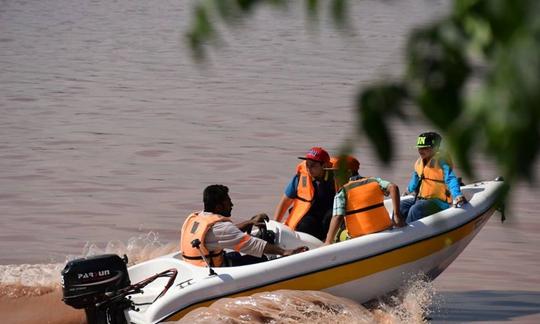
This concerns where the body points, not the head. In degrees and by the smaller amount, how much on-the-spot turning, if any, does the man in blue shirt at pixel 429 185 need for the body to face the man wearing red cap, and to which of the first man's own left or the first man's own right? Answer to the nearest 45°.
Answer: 0° — they already face them

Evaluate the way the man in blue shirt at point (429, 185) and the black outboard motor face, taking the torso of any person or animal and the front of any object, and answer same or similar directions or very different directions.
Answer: very different directions

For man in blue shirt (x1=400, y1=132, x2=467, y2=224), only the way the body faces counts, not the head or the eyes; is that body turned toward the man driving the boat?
yes

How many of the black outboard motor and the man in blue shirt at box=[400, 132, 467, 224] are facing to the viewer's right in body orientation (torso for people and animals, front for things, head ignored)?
1

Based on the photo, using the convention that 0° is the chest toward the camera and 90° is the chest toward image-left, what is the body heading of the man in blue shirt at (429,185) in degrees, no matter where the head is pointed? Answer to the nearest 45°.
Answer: approximately 45°

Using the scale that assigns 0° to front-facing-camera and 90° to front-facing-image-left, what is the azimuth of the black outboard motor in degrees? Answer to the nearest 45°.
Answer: approximately 270°

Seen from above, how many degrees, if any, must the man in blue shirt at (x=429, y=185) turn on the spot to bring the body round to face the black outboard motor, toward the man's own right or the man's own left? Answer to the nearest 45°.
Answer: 0° — they already face it
